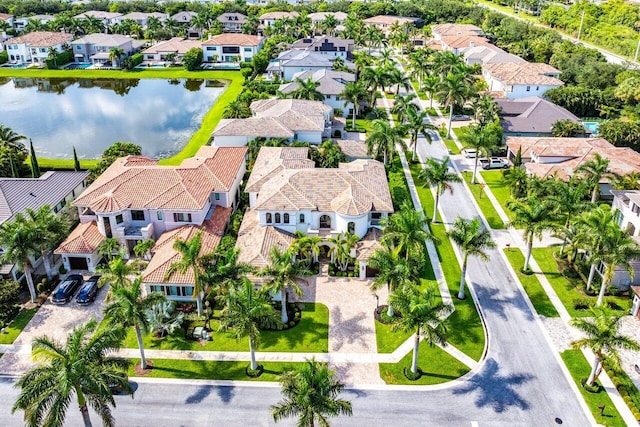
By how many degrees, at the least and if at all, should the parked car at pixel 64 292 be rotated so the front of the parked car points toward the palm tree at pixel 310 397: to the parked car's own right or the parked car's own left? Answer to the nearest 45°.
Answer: approximately 90° to the parked car's own right

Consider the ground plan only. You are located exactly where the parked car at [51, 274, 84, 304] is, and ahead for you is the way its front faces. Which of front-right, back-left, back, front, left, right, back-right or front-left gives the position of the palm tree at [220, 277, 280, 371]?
right

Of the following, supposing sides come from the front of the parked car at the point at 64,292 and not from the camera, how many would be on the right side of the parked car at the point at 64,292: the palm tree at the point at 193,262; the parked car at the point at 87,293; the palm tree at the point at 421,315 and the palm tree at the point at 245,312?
4

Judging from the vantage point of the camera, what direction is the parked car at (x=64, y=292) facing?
facing away from the viewer and to the right of the viewer

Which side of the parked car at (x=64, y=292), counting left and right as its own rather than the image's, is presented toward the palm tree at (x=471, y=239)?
right

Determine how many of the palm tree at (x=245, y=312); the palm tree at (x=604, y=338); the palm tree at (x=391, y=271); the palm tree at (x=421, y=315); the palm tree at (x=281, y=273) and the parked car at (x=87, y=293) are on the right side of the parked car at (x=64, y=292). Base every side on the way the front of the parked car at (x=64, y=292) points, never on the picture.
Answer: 6

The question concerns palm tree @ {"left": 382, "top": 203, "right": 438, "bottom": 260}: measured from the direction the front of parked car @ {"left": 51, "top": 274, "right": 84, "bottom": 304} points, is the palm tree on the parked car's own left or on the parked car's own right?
on the parked car's own right

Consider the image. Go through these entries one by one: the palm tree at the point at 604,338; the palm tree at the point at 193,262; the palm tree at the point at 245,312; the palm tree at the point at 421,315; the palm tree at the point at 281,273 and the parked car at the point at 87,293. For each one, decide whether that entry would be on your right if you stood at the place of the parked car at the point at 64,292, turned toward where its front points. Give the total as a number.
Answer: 6

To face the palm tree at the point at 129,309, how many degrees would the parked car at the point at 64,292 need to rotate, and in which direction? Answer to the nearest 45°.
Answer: approximately 135° to its right

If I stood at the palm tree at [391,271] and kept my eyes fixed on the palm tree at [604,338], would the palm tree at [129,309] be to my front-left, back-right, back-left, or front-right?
back-right

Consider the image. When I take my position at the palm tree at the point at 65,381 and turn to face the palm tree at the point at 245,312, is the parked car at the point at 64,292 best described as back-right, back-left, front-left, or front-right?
front-left

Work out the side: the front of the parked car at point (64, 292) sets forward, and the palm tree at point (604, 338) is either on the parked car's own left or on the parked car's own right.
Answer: on the parked car's own right

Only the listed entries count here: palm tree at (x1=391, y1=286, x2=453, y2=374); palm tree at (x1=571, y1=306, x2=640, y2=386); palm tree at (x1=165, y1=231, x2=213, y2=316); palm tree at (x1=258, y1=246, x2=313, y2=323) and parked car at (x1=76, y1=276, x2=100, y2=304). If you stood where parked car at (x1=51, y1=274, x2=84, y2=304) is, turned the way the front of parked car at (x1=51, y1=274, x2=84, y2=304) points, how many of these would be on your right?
5

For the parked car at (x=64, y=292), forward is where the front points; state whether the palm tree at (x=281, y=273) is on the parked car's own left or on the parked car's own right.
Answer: on the parked car's own right

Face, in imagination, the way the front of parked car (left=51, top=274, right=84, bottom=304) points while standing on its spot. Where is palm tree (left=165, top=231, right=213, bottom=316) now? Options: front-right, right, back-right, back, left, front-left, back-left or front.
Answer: left
